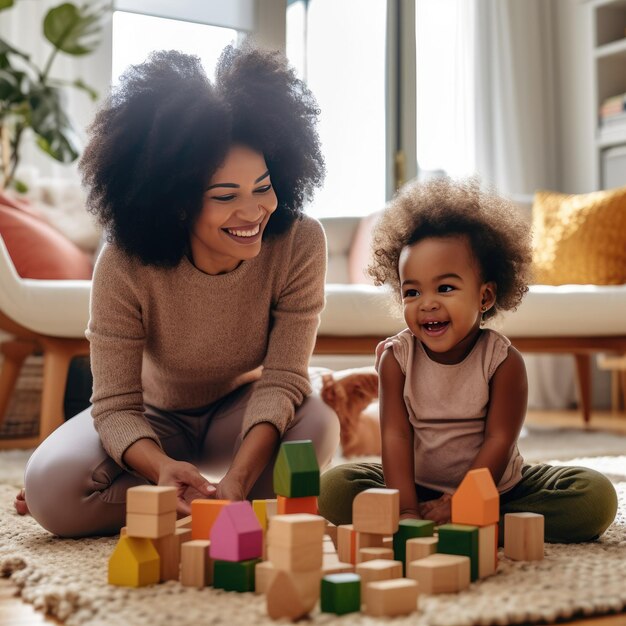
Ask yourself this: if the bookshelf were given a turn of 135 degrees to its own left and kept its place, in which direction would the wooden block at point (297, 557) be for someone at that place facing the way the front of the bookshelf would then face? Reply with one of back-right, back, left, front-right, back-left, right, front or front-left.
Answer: right

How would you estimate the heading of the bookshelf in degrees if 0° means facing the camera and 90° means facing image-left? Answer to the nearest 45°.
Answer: approximately 45°

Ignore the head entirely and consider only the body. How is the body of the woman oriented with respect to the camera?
toward the camera

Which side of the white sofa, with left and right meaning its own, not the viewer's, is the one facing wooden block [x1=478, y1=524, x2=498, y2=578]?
front

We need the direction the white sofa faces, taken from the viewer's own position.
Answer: facing the viewer

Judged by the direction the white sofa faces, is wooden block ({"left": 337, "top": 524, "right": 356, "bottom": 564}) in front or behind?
in front

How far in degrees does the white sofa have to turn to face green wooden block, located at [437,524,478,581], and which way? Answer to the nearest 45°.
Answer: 0° — it already faces it

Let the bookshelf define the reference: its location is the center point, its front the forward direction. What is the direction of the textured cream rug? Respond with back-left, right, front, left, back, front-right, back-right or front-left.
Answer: front-left

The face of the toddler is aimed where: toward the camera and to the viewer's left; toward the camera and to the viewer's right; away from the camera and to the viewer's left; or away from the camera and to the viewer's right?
toward the camera and to the viewer's left

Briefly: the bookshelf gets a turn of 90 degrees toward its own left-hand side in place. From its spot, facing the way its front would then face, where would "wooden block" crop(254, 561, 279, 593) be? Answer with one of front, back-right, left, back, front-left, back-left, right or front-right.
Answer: front-right

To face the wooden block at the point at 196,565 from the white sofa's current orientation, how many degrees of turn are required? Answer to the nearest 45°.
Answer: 0° — it already faces it

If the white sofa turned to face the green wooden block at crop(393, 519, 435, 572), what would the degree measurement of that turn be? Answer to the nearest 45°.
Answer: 0° — it already faces it

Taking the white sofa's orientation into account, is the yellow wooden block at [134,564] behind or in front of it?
in front
